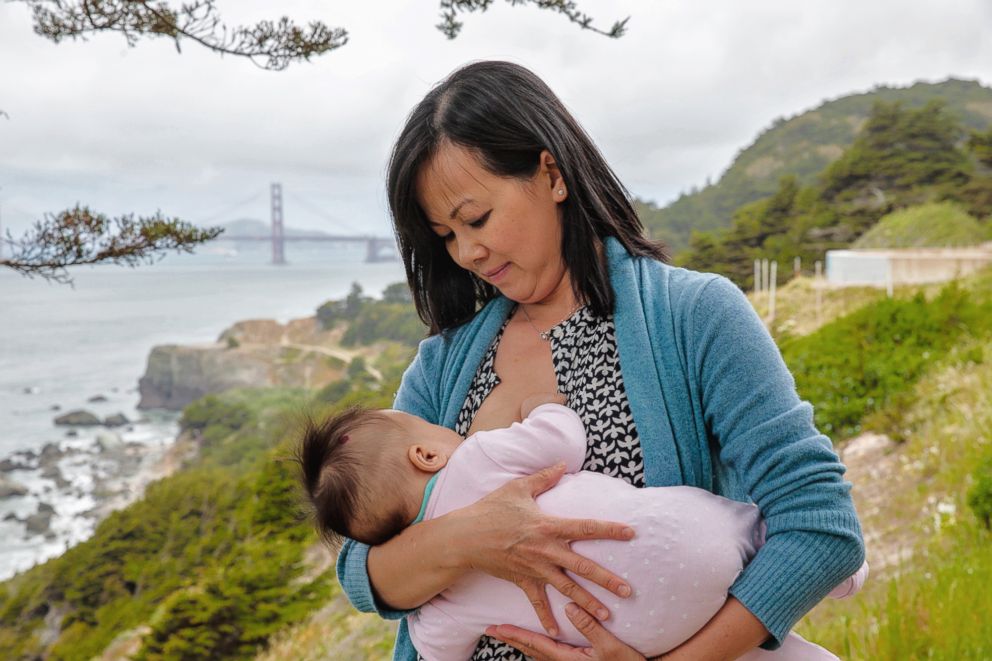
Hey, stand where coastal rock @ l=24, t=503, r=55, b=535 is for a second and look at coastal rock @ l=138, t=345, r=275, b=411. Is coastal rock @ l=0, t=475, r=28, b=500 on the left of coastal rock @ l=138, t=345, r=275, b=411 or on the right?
left

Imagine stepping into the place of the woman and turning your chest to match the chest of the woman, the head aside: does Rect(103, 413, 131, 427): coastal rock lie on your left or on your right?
on your right

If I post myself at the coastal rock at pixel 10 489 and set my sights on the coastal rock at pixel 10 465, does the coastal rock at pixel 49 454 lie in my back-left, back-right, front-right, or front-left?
front-right

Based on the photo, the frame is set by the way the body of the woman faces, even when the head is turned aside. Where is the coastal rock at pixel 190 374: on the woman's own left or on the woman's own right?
on the woman's own right

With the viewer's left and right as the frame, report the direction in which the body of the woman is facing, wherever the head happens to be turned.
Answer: facing the viewer and to the left of the viewer

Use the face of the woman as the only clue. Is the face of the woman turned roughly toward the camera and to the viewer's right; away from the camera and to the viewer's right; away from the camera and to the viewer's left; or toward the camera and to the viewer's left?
toward the camera and to the viewer's left
